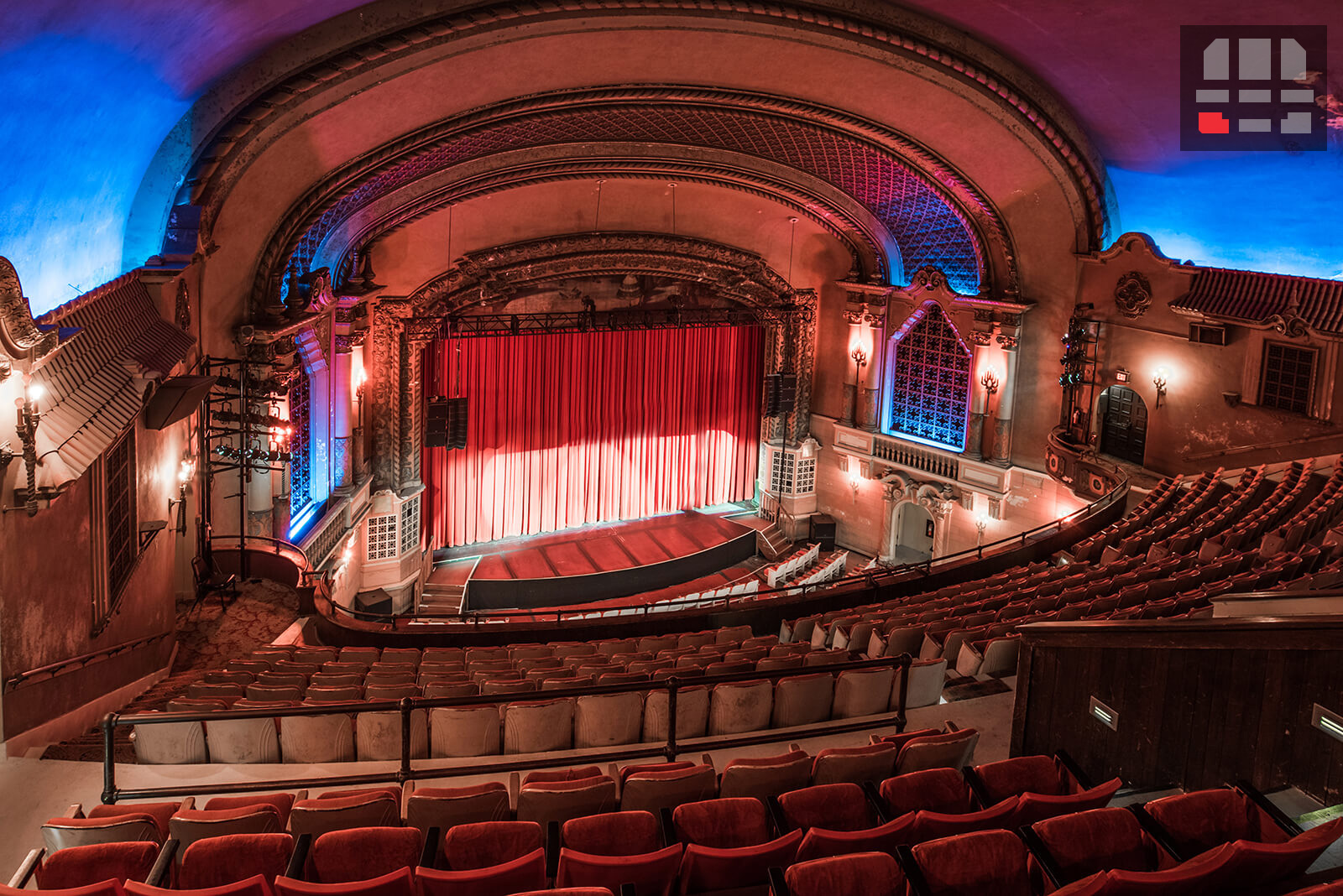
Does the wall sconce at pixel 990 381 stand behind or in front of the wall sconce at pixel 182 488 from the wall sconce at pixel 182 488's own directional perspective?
in front

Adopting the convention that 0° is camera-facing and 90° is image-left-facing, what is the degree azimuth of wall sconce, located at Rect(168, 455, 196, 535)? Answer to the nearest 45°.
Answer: approximately 270°

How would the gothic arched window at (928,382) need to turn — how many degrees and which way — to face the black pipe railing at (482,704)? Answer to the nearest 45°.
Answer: approximately 45° to its left

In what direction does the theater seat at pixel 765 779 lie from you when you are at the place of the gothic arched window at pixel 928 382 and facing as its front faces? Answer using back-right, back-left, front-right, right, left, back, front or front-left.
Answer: front-left

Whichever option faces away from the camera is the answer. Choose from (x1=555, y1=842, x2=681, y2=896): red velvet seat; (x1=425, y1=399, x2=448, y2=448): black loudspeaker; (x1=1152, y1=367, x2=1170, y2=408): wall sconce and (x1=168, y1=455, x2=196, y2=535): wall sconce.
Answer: the red velvet seat

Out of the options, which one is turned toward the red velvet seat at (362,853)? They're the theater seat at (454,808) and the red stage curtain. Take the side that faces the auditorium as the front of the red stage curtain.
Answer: the red stage curtain

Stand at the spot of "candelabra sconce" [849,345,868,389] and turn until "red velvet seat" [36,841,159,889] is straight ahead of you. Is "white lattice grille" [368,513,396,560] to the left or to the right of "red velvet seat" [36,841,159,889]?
right

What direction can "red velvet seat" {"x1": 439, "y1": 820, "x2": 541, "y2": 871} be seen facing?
away from the camera

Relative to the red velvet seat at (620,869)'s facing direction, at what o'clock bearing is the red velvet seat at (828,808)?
the red velvet seat at (828,808) is roughly at 2 o'clock from the red velvet seat at (620,869).

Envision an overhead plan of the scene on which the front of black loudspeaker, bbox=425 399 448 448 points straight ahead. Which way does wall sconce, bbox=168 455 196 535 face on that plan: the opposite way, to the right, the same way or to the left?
to the left

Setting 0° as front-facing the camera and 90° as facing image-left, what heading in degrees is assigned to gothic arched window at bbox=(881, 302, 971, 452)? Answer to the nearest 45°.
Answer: approximately 45°

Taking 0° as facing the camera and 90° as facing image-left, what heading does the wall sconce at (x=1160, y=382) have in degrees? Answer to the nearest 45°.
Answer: approximately 45°

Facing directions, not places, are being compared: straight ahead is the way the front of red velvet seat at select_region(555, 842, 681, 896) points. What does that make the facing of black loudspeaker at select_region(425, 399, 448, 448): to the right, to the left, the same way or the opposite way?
the opposite way

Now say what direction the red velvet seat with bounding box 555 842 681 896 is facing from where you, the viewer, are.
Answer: facing away from the viewer

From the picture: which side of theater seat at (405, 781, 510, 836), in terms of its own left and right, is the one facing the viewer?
back

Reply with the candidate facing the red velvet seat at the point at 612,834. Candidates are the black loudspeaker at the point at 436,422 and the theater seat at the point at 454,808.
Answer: the black loudspeaker

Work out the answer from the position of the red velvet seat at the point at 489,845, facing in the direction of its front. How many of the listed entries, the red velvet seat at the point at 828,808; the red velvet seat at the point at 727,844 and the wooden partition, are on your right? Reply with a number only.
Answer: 3

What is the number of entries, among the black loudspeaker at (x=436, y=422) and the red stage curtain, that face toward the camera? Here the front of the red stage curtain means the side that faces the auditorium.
2
